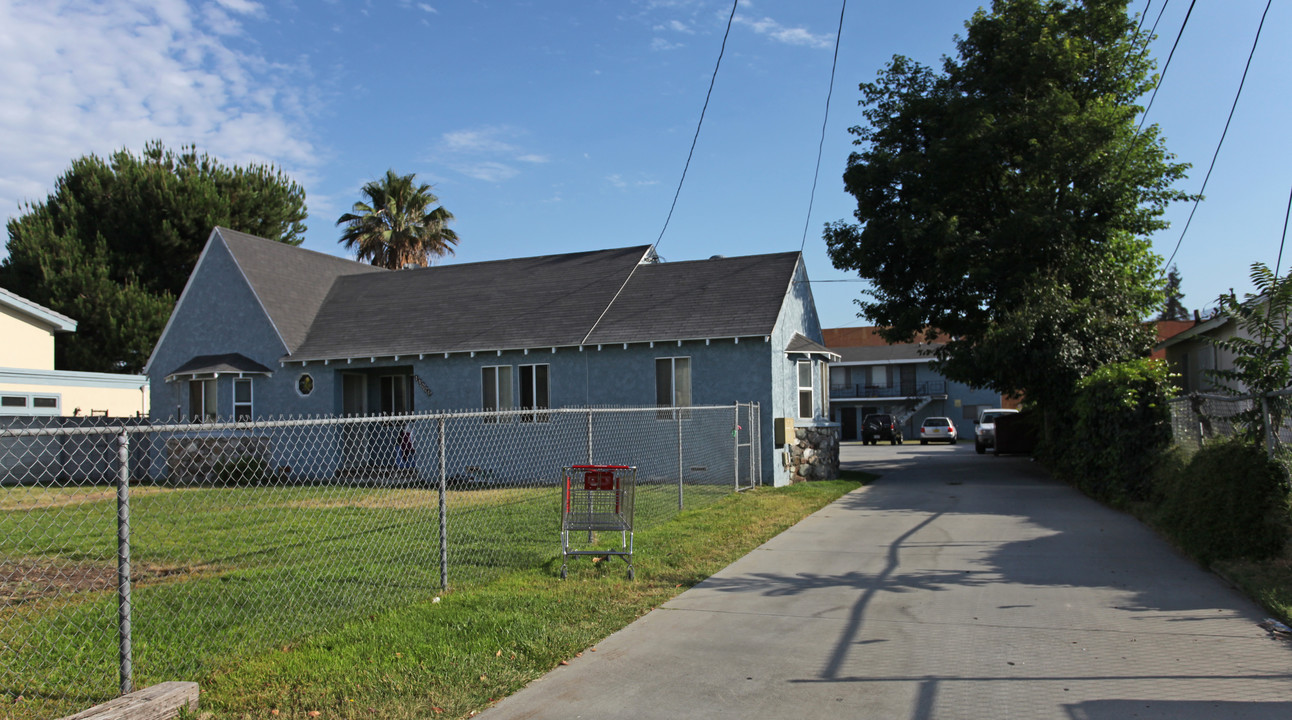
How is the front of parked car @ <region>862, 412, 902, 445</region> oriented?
away from the camera

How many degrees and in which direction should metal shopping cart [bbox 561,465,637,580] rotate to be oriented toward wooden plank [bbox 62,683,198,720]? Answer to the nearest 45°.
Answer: approximately 135° to its left

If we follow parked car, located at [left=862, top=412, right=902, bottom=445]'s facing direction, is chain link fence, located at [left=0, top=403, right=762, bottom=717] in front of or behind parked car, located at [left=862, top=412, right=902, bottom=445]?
behind

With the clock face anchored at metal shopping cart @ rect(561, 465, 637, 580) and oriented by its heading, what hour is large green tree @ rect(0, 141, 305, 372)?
The large green tree is roughly at 11 o'clock from the metal shopping cart.

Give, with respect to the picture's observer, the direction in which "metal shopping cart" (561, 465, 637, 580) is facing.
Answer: facing away from the viewer

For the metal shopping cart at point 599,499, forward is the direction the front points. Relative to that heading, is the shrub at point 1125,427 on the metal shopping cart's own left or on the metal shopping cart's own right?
on the metal shopping cart's own right

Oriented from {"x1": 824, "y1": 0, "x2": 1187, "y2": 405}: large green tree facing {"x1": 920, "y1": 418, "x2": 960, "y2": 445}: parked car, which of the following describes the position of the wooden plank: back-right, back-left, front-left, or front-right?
back-left

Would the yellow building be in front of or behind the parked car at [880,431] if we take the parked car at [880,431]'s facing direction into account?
behind
